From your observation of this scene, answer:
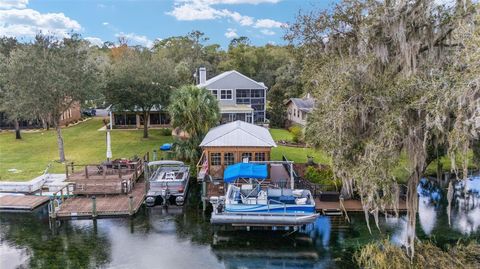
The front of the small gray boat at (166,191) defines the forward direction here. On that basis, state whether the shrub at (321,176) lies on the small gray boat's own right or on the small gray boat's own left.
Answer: on the small gray boat's own right

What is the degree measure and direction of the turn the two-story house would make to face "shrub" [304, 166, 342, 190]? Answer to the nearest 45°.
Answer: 0° — it already faces it

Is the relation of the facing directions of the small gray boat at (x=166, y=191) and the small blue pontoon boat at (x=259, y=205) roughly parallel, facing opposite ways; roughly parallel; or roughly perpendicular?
roughly perpendicular

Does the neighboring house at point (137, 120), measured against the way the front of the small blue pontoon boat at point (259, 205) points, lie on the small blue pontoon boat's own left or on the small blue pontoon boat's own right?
on the small blue pontoon boat's own left

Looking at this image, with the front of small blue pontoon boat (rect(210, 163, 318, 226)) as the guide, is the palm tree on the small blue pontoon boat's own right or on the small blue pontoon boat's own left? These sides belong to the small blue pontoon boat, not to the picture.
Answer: on the small blue pontoon boat's own left

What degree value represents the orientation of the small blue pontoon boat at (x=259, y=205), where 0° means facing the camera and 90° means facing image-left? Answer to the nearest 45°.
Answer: approximately 270°

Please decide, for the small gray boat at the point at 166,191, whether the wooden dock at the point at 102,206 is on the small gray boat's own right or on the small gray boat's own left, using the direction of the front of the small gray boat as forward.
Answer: on the small gray boat's own left

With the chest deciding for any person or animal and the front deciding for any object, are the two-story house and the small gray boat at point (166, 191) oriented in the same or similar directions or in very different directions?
very different directions

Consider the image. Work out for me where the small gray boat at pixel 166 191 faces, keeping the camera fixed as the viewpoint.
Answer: facing away from the viewer

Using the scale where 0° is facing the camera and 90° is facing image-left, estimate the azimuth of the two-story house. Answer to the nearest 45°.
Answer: approximately 0°
